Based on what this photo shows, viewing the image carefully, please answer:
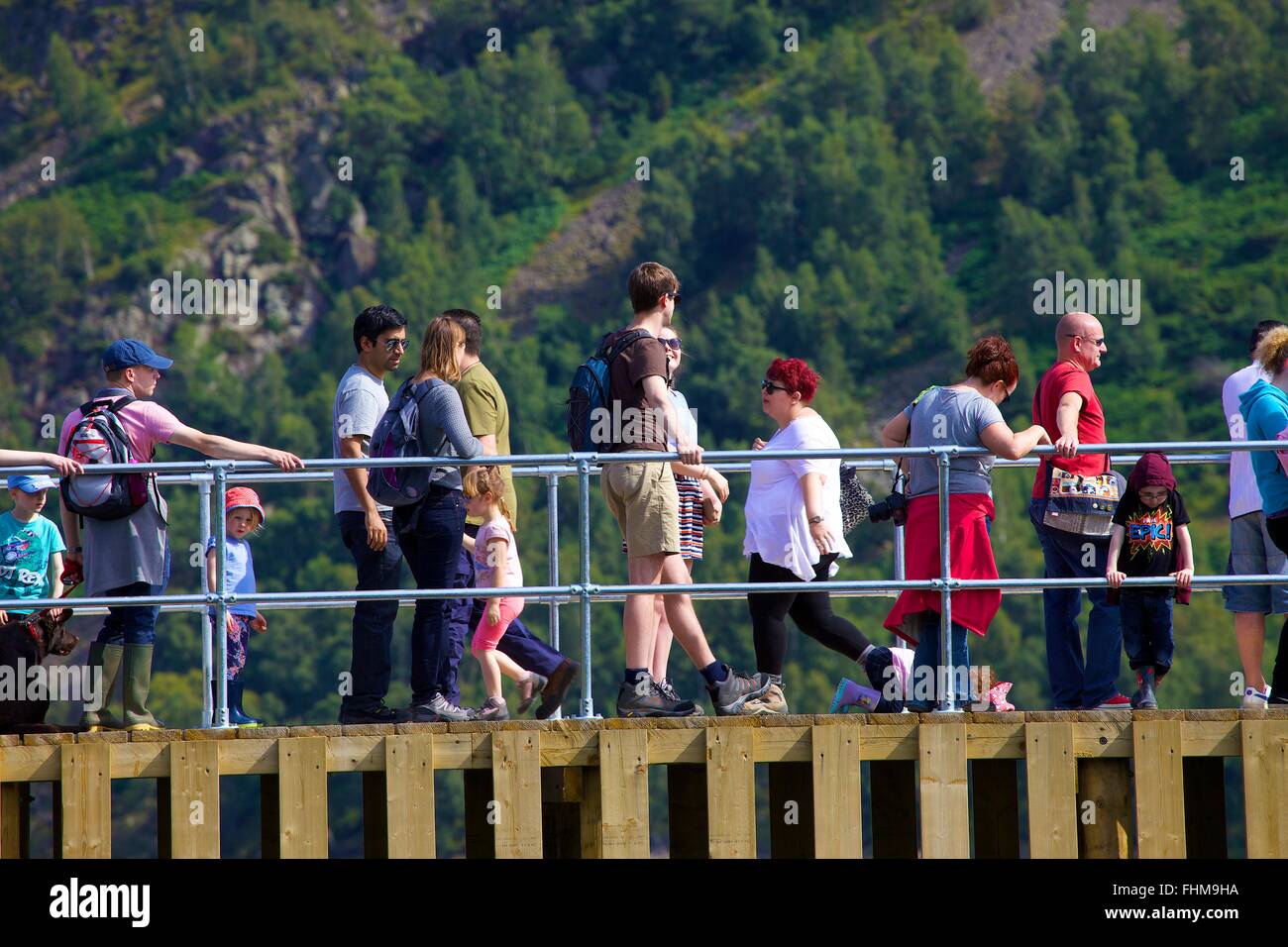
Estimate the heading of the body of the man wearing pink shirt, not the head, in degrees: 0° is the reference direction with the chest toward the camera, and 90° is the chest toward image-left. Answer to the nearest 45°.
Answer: approximately 225°

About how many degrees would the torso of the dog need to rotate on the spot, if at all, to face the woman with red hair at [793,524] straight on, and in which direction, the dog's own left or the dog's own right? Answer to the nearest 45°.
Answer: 0° — it already faces them

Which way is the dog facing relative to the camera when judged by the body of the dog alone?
to the viewer's right

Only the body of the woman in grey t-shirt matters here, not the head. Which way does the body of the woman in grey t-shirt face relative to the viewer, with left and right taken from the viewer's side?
facing away from the viewer and to the right of the viewer
